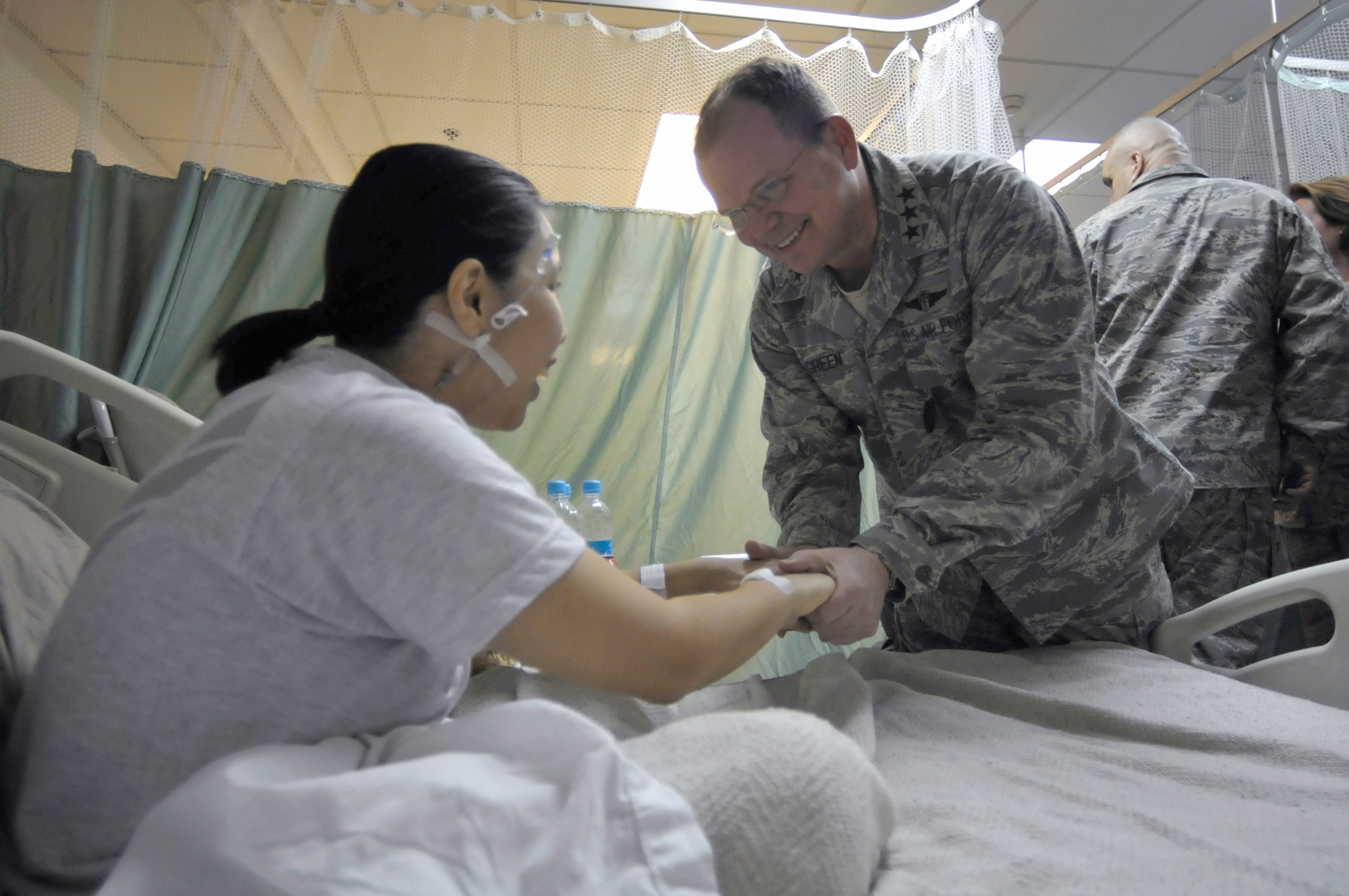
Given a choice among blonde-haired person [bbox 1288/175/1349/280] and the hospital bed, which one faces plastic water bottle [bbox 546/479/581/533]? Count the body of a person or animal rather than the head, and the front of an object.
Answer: the blonde-haired person

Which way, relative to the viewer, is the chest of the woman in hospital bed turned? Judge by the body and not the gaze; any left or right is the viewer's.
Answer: facing away from the viewer and to the right of the viewer

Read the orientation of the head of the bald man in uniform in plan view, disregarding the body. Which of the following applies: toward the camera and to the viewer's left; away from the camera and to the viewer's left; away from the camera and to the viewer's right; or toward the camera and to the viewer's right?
away from the camera and to the viewer's left

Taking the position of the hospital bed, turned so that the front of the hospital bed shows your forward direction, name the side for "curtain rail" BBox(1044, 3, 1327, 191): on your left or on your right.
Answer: on your left

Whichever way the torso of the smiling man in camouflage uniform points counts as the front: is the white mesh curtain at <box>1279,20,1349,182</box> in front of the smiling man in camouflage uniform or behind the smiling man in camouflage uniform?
behind

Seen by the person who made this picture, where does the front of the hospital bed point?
facing to the right of the viewer

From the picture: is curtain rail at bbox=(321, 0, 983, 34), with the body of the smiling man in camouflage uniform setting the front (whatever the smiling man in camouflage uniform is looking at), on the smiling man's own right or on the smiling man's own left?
on the smiling man's own right

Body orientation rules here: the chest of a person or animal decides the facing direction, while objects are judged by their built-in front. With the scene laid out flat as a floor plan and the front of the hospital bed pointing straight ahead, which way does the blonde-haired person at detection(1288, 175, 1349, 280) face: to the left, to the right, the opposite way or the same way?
the opposite way
